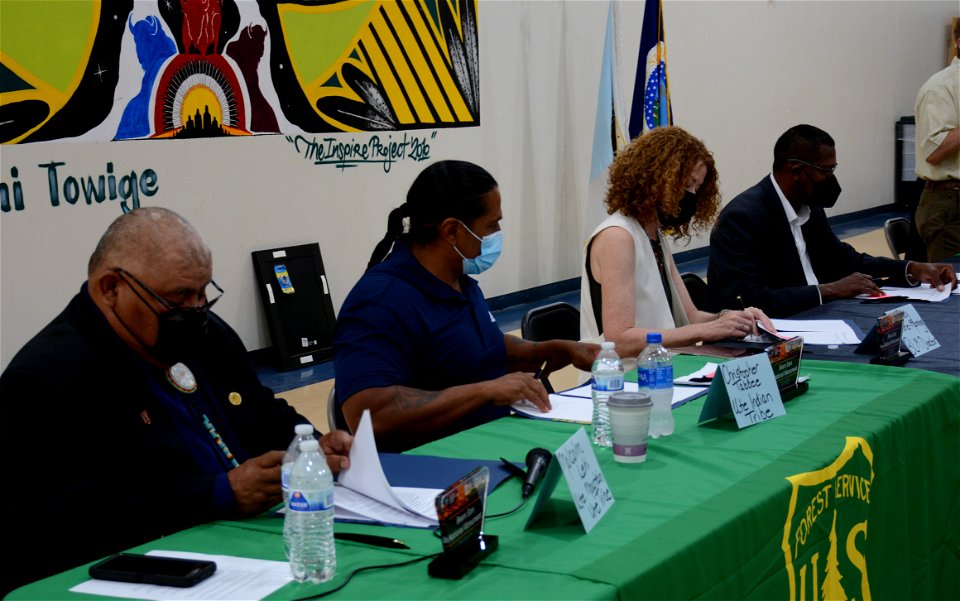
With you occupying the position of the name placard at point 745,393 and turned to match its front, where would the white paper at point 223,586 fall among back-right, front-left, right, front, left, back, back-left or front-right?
right

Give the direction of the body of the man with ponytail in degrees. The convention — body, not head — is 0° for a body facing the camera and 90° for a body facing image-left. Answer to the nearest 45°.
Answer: approximately 270°

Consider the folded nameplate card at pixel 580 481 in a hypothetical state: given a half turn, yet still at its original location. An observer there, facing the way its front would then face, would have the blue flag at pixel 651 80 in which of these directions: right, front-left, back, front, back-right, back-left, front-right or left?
front-right

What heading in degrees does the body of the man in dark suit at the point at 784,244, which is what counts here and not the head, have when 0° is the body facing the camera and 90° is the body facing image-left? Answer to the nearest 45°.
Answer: approximately 315°

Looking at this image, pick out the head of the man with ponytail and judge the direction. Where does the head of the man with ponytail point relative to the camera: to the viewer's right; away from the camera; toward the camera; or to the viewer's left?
to the viewer's right

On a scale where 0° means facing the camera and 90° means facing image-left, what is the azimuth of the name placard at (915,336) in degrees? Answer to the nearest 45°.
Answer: approximately 315°

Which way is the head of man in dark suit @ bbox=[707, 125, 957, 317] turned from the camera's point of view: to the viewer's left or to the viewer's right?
to the viewer's right

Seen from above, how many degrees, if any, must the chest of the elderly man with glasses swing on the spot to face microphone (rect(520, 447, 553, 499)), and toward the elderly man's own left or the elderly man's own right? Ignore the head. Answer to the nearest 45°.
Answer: approximately 45° to the elderly man's own left
